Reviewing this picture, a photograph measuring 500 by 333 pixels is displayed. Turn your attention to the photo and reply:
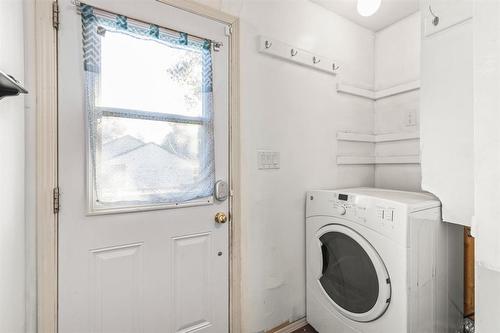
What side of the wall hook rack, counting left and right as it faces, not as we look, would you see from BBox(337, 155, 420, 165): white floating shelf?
left

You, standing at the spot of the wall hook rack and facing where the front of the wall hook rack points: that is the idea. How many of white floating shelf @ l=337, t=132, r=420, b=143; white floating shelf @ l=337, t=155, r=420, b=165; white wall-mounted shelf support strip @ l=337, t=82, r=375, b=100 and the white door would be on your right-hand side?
1

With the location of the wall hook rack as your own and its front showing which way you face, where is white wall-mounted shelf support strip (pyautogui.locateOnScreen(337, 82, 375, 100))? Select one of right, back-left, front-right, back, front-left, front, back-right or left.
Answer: left

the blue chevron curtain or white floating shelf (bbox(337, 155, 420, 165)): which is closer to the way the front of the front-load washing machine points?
the blue chevron curtain

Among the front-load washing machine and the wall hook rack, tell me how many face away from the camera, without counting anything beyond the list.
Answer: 0

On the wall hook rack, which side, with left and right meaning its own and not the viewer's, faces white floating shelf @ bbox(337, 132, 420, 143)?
left

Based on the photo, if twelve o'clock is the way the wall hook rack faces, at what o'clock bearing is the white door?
The white door is roughly at 3 o'clock from the wall hook rack.

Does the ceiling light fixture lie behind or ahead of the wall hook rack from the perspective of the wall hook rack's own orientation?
ahead

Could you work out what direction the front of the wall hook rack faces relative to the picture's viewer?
facing the viewer and to the right of the viewer

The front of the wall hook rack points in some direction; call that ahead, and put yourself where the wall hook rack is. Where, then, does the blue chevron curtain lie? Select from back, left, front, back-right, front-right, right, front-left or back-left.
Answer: right
